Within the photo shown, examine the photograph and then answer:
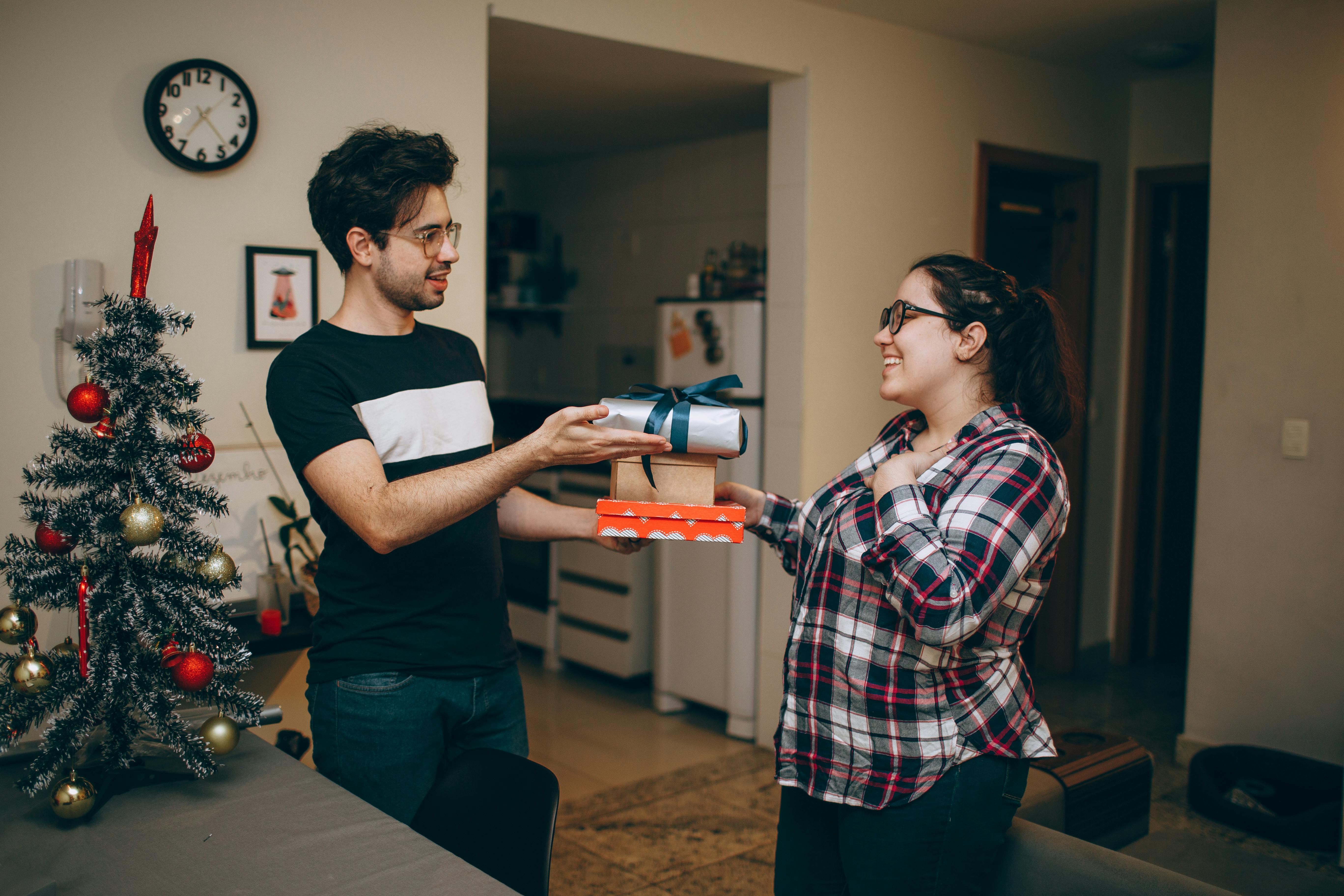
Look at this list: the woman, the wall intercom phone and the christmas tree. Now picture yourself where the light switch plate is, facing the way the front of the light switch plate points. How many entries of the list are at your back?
0

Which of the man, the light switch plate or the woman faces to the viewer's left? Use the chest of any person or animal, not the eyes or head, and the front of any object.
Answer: the woman

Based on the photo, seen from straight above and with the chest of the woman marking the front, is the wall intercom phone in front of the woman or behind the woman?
in front

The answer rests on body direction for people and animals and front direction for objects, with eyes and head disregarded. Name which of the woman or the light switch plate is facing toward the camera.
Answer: the light switch plate

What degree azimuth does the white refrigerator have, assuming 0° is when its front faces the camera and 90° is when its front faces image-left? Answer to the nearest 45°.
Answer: approximately 315°

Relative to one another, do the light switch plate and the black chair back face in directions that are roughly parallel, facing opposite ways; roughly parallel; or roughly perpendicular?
roughly parallel

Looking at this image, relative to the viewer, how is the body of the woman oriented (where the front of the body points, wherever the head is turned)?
to the viewer's left

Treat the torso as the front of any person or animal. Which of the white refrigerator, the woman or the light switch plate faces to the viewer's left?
the woman

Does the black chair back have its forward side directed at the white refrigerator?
no

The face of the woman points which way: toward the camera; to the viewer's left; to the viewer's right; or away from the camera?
to the viewer's left

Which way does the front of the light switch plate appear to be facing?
toward the camera
